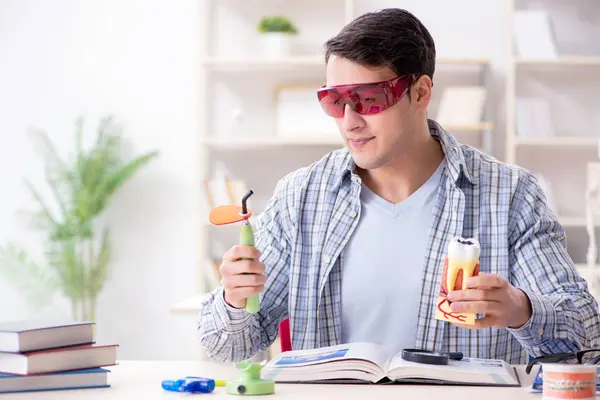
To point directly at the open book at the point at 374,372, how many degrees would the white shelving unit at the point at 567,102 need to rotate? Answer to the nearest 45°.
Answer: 0° — it already faces it

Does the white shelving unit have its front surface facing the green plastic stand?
yes

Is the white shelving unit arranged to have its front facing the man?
yes

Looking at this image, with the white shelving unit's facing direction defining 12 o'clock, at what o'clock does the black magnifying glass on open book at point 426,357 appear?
The black magnifying glass on open book is roughly at 12 o'clock from the white shelving unit.

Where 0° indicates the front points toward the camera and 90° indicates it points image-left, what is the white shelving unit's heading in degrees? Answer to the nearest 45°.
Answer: approximately 0°

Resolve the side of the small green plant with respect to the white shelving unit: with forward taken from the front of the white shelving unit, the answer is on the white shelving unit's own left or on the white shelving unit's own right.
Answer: on the white shelving unit's own right
